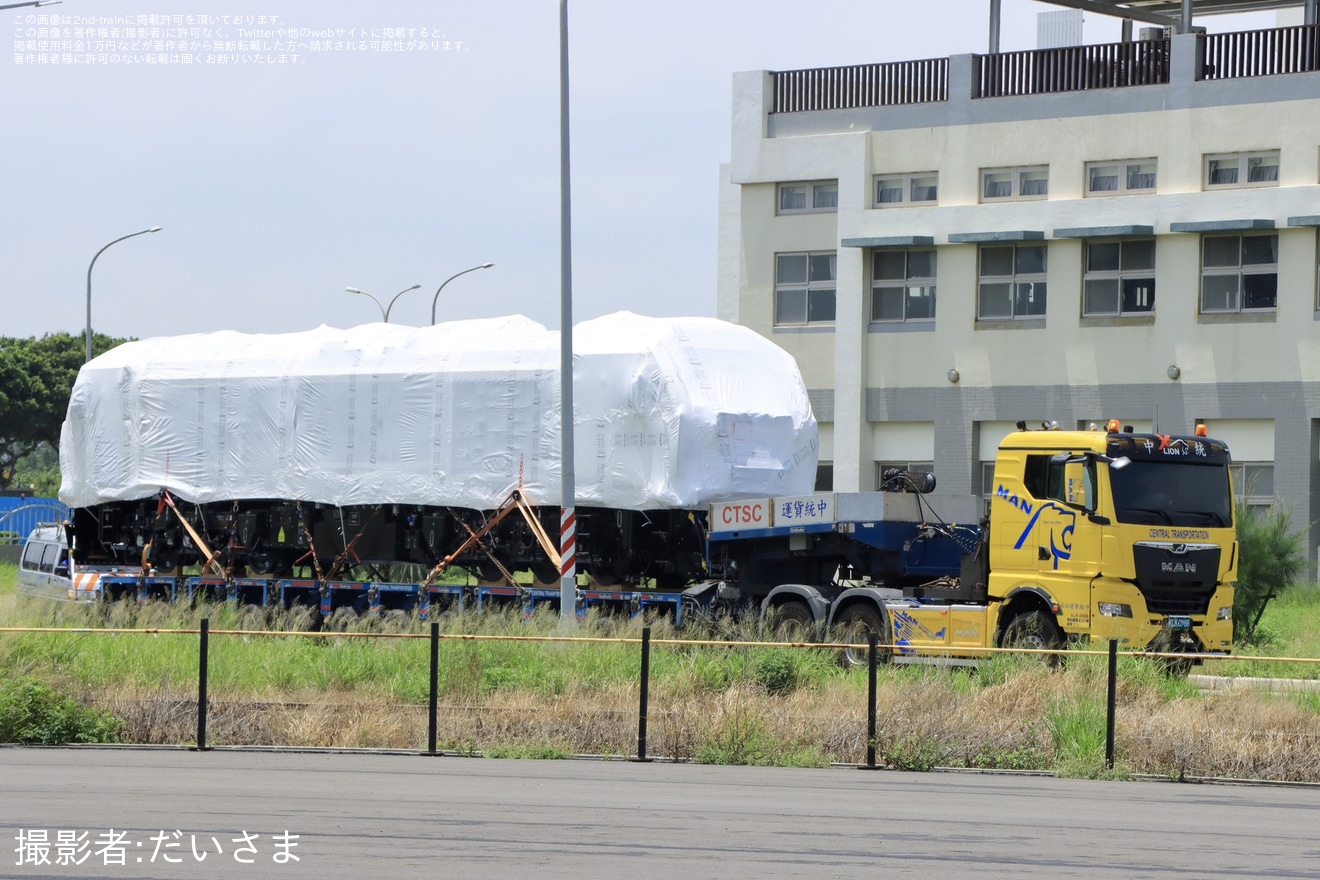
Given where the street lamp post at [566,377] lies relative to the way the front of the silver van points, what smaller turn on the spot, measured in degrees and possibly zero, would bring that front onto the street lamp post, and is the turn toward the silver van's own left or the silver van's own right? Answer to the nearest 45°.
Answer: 0° — it already faces it

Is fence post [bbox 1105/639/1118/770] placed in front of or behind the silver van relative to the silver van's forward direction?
in front

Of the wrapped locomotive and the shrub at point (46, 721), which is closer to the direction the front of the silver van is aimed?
the wrapped locomotive

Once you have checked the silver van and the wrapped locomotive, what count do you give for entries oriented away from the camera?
0

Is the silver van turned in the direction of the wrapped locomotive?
yes

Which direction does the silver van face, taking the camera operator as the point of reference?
facing the viewer and to the right of the viewer

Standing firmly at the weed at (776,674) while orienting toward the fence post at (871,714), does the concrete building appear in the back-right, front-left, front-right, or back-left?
back-left
